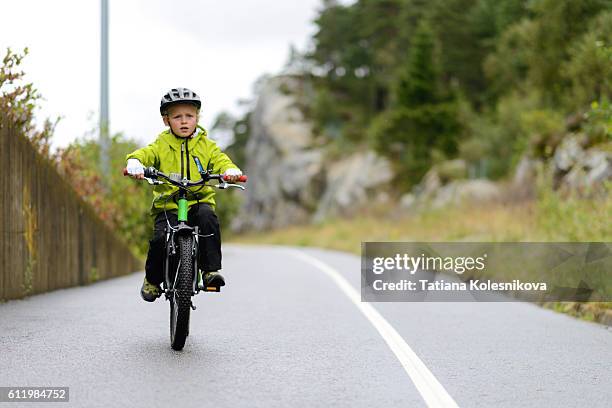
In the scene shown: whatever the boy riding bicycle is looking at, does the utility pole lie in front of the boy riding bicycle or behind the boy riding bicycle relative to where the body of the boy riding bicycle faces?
behind

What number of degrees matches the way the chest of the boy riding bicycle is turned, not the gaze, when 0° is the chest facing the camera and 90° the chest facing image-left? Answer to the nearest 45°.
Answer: approximately 0°

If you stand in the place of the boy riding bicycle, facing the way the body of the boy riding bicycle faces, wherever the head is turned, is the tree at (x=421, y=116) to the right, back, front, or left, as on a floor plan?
back

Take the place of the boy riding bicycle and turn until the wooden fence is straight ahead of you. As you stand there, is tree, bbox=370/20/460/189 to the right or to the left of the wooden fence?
right
